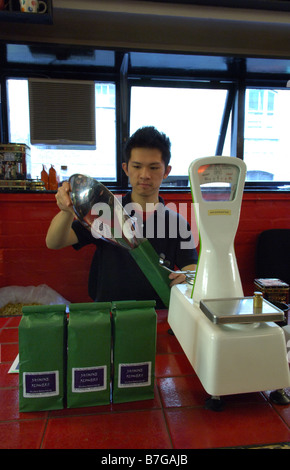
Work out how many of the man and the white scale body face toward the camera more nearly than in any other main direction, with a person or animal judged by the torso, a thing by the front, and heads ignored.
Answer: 2

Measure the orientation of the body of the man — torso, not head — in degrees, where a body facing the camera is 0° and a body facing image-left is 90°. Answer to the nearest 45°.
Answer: approximately 0°

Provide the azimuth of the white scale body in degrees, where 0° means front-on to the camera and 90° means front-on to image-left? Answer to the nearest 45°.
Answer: approximately 0°

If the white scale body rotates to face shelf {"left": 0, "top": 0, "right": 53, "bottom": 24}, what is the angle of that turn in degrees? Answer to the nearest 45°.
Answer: approximately 135° to its right

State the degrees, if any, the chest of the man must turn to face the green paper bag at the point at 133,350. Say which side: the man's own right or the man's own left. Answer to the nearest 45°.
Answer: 0° — they already face it
